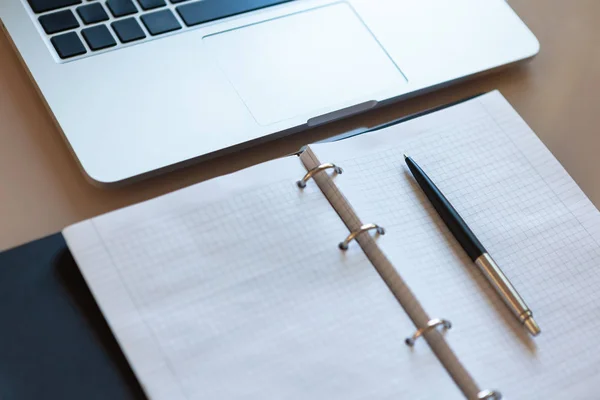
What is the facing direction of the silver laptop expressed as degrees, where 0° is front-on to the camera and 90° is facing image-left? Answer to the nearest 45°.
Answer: approximately 315°
